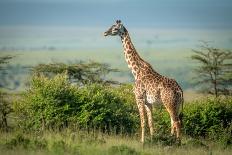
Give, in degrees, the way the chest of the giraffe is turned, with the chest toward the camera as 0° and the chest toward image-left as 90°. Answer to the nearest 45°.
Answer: approximately 90°
